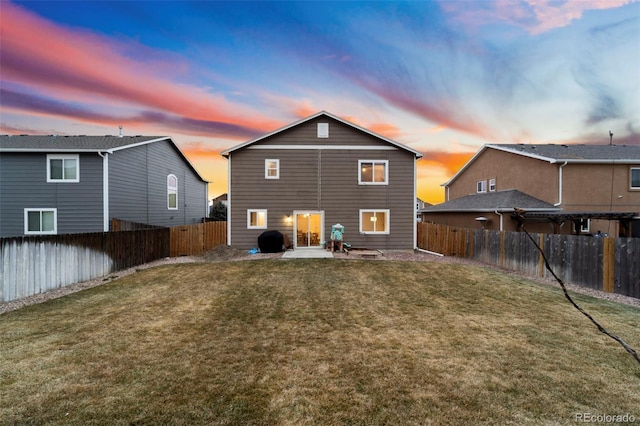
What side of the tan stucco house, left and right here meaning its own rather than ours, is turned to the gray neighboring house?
left

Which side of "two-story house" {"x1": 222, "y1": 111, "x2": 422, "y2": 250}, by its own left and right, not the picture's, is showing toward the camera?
back

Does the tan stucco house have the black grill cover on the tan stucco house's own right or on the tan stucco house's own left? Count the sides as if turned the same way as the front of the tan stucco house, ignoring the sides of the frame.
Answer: on the tan stucco house's own left

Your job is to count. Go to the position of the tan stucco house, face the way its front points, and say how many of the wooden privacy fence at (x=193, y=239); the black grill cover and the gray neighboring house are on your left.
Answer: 3

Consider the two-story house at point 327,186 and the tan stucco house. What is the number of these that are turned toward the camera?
0

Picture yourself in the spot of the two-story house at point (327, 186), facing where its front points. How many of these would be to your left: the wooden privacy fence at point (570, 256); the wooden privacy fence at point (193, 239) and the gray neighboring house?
2

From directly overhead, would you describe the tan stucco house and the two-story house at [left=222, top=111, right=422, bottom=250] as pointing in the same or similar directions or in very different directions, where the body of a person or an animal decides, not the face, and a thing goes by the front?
same or similar directions

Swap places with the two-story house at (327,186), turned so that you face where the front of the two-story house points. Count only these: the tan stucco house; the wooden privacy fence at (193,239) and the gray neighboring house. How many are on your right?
1

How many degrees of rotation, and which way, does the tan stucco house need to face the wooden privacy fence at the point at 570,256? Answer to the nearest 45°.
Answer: approximately 135° to its left

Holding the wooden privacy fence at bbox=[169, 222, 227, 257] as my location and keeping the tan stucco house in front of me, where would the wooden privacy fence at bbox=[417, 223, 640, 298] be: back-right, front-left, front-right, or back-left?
front-right

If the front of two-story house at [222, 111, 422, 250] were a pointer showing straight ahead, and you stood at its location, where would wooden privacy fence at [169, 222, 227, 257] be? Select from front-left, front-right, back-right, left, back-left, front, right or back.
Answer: left

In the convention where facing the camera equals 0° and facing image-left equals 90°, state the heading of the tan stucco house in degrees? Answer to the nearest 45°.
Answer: approximately 135°

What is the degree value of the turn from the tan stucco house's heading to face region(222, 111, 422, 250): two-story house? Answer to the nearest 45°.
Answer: approximately 90° to its left

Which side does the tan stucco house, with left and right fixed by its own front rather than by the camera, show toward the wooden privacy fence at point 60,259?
left

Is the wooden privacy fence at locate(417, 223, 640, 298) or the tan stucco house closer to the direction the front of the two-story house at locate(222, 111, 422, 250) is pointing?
the tan stucco house

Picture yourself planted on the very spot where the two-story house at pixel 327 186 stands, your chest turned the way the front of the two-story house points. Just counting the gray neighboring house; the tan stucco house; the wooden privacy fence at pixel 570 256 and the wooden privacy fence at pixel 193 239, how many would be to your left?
2
